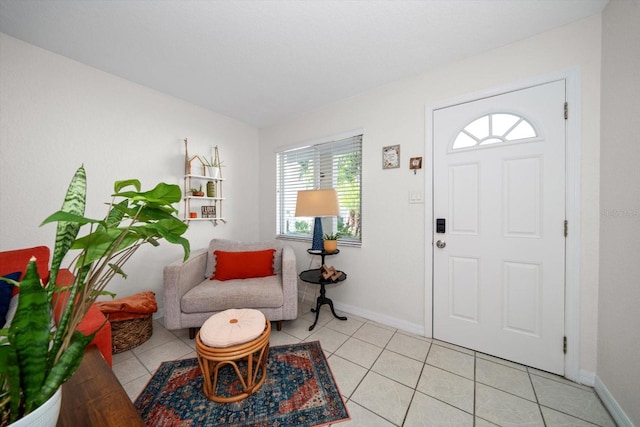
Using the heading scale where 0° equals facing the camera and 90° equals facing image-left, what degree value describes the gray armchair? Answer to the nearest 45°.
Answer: approximately 0°

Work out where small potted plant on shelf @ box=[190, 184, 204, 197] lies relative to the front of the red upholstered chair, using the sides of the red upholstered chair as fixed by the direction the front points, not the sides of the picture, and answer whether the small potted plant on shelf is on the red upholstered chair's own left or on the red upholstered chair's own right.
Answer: on the red upholstered chair's own left

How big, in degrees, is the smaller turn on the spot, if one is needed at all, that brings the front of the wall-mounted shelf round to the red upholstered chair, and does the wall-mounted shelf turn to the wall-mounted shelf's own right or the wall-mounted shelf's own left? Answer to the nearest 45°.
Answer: approximately 90° to the wall-mounted shelf's own right

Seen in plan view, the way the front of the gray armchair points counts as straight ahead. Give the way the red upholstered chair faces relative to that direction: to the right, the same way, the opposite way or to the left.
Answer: to the left

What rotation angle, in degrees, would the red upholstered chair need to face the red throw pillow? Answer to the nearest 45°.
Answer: approximately 45° to its left

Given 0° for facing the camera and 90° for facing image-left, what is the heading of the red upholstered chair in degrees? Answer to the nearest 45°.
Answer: approximately 315°

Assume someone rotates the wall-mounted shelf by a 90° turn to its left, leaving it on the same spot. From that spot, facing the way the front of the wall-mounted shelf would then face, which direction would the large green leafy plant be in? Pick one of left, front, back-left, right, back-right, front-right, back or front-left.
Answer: back-right
